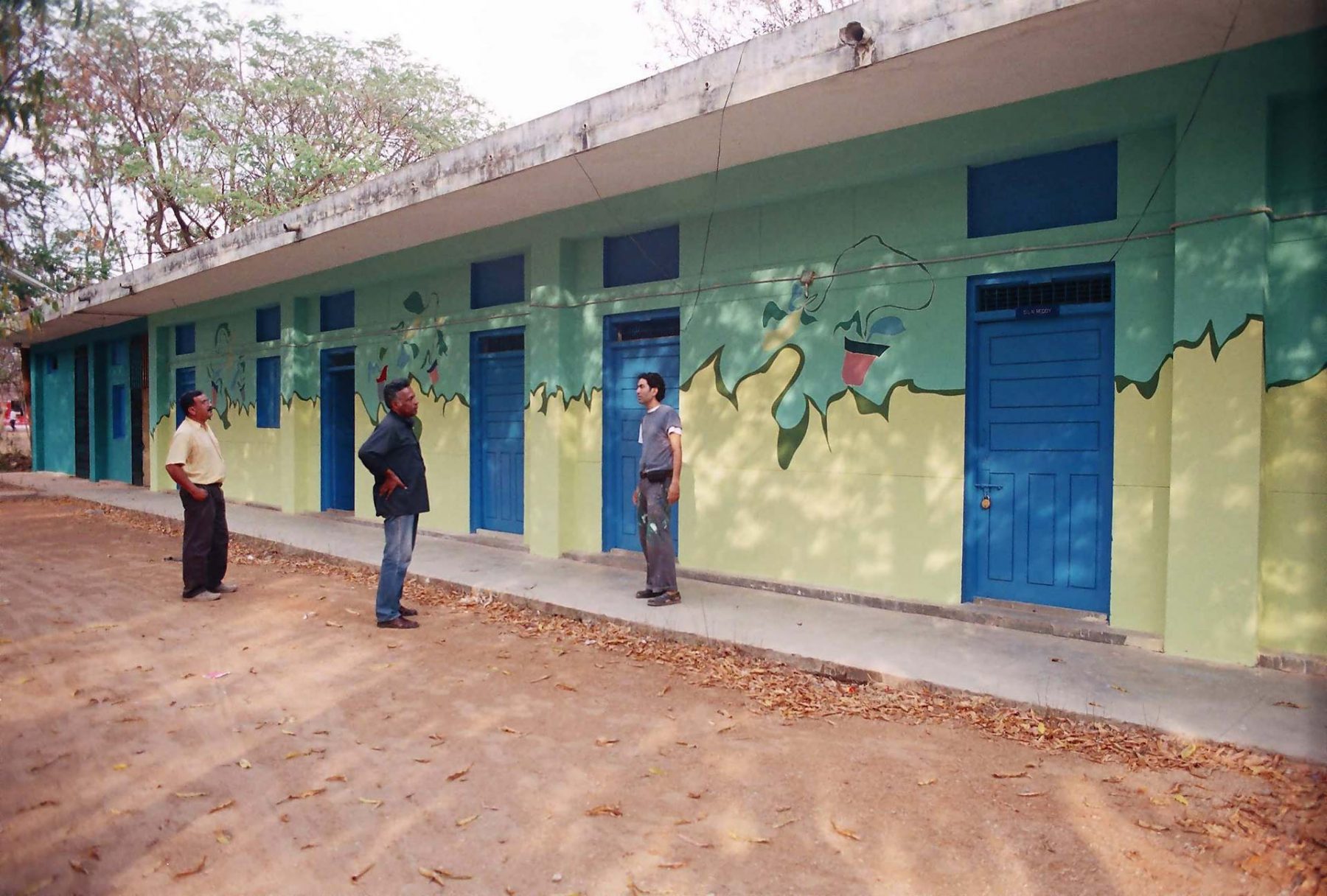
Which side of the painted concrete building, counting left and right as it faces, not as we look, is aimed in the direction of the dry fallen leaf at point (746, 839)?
front

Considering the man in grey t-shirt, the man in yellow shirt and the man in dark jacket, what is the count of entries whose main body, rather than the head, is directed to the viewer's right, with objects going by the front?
2

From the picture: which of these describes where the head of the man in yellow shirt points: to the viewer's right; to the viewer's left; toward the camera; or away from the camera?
to the viewer's right

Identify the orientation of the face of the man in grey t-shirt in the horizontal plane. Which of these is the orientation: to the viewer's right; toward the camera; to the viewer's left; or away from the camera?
to the viewer's left

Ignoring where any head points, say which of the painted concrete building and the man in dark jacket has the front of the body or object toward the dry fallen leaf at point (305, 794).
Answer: the painted concrete building

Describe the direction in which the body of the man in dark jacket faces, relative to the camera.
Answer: to the viewer's right

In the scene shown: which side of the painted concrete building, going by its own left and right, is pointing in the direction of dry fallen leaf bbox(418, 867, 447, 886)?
front

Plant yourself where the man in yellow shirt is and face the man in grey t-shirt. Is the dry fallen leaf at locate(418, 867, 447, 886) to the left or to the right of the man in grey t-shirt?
right

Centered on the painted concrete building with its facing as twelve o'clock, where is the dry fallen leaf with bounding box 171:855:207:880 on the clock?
The dry fallen leaf is roughly at 12 o'clock from the painted concrete building.

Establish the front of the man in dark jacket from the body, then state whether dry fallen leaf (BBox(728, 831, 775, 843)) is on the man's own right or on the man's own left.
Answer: on the man's own right

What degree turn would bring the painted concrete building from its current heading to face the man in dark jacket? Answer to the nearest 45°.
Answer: approximately 45° to its right

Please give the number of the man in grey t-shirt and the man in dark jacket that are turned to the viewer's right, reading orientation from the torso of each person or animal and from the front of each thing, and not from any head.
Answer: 1

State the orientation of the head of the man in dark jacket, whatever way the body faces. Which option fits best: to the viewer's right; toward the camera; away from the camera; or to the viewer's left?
to the viewer's right

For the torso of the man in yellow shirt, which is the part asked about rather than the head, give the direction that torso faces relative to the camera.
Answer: to the viewer's right

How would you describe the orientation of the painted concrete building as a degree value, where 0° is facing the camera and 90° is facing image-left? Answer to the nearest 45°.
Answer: approximately 45°

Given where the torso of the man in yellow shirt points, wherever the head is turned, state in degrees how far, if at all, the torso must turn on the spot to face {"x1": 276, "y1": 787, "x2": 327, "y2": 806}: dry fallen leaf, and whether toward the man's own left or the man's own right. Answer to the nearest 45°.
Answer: approximately 90° to the man's own right

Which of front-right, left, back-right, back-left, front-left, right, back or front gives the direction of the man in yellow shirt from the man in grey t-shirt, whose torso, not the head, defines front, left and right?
front-right

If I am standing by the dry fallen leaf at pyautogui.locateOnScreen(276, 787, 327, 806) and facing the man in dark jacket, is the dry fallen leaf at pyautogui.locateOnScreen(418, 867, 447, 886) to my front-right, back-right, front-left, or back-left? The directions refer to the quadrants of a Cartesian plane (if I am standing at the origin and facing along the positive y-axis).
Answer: back-right
